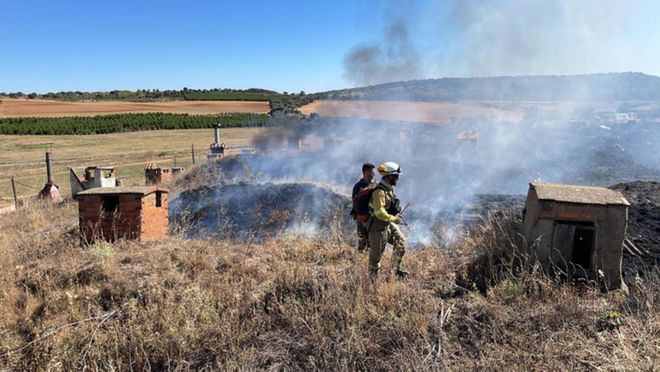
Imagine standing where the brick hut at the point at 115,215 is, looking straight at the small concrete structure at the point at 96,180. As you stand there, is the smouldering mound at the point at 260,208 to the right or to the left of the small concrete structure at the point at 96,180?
right

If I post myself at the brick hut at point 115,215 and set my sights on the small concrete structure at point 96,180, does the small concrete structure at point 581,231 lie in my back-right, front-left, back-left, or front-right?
back-right

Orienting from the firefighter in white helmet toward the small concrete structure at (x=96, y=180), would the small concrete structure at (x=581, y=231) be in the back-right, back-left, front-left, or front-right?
back-right

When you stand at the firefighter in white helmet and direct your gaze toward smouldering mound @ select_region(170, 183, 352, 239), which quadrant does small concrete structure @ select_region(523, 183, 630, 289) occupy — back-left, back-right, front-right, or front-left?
back-right

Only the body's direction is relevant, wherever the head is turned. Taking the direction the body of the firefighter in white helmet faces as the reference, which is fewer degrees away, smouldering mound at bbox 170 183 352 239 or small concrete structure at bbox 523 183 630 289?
the small concrete structure
